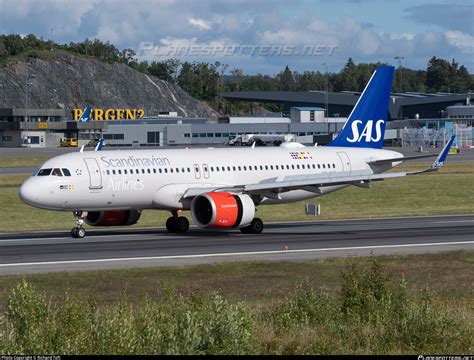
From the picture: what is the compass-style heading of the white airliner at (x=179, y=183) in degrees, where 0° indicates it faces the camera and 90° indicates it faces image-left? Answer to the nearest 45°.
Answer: approximately 45°
